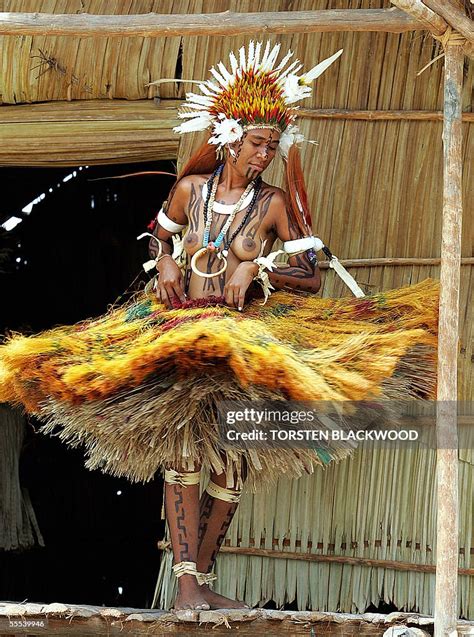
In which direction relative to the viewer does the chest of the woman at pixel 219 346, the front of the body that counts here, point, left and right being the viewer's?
facing the viewer

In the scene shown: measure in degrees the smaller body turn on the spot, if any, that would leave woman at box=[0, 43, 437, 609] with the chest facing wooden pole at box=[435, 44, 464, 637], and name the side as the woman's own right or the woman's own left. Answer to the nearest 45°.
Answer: approximately 45° to the woman's own left

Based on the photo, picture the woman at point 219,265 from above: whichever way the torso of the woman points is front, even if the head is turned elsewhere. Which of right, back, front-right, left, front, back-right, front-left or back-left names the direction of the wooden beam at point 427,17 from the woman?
front-left

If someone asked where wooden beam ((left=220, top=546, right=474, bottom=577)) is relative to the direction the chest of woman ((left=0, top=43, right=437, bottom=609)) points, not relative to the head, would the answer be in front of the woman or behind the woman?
behind

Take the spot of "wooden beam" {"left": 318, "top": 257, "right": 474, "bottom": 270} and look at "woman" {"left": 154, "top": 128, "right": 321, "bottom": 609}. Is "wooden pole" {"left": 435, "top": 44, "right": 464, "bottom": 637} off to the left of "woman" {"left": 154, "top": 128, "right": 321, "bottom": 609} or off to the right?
left

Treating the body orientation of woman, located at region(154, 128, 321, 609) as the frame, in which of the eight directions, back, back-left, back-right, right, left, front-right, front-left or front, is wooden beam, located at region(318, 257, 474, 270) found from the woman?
back-left
